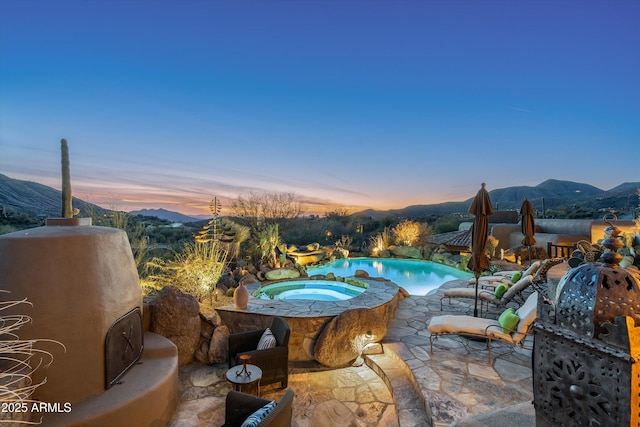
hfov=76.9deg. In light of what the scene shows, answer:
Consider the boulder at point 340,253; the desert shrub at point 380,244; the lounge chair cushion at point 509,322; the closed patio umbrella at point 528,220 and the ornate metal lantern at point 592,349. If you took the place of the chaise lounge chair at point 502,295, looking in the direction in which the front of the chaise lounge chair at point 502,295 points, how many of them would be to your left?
2

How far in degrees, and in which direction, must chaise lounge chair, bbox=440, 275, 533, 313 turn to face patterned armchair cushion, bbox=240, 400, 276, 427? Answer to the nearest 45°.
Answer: approximately 90° to its left

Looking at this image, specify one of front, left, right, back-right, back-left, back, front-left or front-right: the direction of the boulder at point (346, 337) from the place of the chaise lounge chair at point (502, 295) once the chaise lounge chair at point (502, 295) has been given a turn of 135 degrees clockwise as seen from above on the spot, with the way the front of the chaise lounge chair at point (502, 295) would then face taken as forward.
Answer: back

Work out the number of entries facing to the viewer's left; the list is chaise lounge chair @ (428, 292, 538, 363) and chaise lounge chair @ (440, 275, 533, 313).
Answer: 2

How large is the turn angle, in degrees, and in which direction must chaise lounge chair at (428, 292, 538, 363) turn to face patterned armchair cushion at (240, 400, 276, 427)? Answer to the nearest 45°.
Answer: approximately 45° to its left

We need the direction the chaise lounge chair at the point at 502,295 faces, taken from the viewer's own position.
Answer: facing to the left of the viewer

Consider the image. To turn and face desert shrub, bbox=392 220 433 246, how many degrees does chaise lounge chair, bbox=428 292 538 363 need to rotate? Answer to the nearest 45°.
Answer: approximately 90° to its right

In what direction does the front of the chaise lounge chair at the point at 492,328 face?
to the viewer's left
